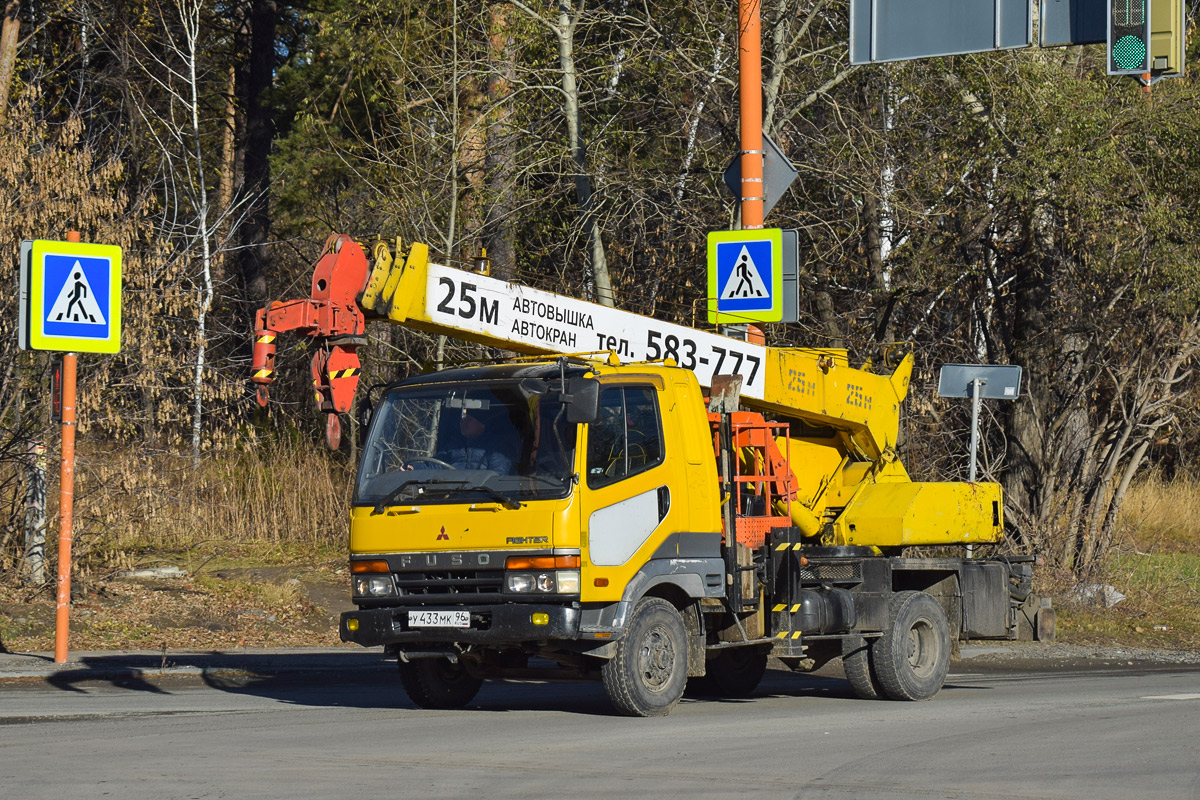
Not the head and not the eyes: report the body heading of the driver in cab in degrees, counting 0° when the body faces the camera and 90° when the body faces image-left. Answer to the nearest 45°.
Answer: approximately 45°

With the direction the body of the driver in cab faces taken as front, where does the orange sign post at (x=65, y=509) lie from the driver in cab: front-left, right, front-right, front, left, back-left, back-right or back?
right

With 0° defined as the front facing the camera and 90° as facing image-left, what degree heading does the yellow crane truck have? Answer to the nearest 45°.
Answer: approximately 45°

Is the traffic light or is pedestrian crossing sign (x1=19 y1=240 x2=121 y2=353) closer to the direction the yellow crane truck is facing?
the pedestrian crossing sign

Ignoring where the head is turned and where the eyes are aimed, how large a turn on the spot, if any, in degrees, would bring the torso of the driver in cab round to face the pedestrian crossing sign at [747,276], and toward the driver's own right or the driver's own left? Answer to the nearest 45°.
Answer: approximately 180°

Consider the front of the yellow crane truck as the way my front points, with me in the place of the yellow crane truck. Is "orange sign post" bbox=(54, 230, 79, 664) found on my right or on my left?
on my right

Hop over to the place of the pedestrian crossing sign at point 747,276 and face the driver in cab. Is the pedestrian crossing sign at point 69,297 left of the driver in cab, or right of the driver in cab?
right
